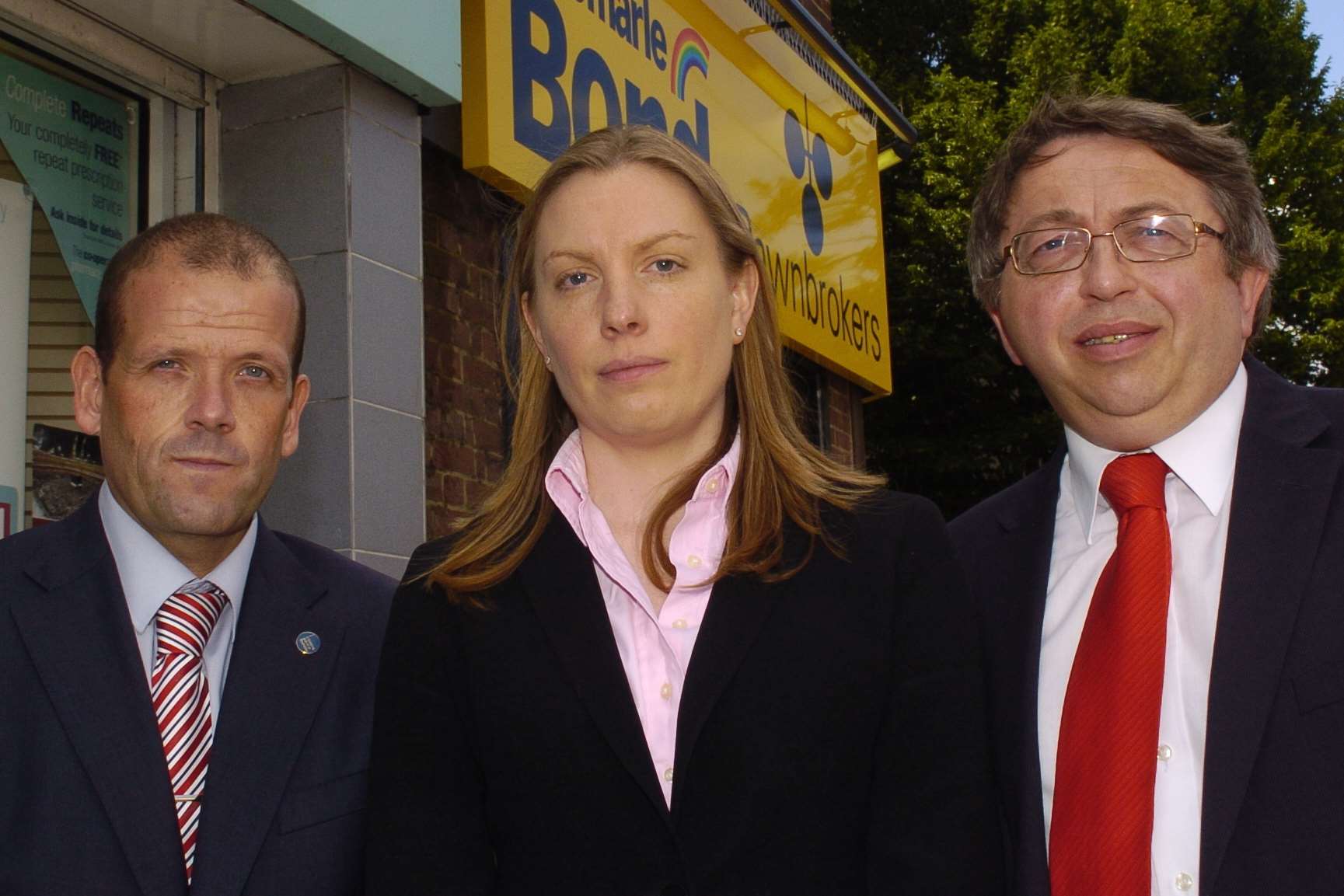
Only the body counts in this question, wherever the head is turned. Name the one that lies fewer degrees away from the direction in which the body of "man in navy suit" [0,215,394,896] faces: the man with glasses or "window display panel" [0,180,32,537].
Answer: the man with glasses

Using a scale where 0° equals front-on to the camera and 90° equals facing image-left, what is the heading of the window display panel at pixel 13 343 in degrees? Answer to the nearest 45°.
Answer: approximately 315°

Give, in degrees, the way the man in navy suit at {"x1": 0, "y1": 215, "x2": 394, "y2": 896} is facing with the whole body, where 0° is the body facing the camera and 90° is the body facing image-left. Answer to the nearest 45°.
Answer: approximately 0°

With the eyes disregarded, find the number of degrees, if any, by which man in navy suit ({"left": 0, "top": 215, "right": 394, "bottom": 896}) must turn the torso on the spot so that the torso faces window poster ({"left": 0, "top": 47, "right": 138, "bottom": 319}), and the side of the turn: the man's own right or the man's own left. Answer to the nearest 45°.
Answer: approximately 180°

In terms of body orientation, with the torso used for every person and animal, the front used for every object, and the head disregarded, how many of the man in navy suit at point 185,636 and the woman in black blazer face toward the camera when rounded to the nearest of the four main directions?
2

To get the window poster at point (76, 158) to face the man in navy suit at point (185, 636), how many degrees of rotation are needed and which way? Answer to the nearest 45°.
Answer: approximately 45° to its right

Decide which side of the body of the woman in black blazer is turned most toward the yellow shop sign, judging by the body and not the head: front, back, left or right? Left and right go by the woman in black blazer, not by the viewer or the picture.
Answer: back
